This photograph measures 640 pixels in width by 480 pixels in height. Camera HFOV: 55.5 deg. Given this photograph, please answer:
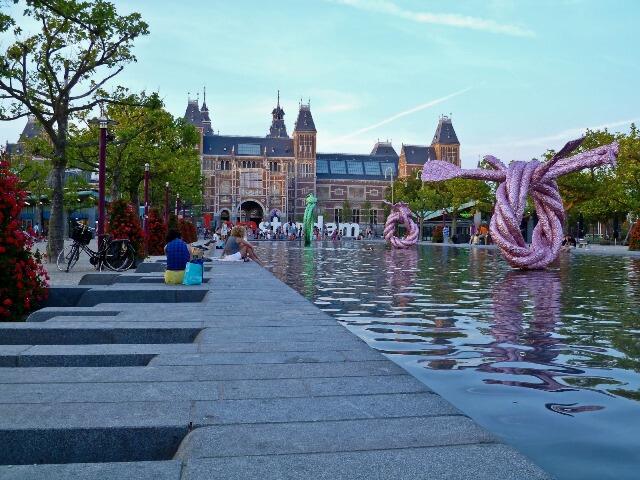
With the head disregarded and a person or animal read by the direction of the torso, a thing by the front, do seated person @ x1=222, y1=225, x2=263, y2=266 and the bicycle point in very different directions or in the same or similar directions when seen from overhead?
very different directions

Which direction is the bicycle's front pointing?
to the viewer's left

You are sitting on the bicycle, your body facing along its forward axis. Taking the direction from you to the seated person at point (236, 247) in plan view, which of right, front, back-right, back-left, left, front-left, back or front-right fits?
back-right

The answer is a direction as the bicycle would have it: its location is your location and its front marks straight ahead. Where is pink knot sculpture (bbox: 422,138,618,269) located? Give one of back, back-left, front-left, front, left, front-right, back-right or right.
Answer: back

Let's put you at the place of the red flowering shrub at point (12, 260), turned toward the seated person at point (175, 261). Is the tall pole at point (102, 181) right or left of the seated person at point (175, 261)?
left

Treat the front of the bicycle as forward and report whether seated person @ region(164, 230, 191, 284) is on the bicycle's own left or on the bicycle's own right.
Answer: on the bicycle's own left

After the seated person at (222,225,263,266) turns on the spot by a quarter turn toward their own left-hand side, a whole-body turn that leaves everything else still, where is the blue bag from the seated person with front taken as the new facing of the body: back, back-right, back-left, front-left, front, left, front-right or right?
back

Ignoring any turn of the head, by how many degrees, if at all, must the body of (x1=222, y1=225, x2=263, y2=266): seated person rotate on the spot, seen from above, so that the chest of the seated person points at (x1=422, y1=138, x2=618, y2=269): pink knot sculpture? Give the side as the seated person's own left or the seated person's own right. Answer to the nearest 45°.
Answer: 0° — they already face it

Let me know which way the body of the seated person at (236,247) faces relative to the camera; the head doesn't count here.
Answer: to the viewer's right

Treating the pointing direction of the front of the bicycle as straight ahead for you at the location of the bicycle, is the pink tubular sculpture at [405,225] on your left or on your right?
on your right
